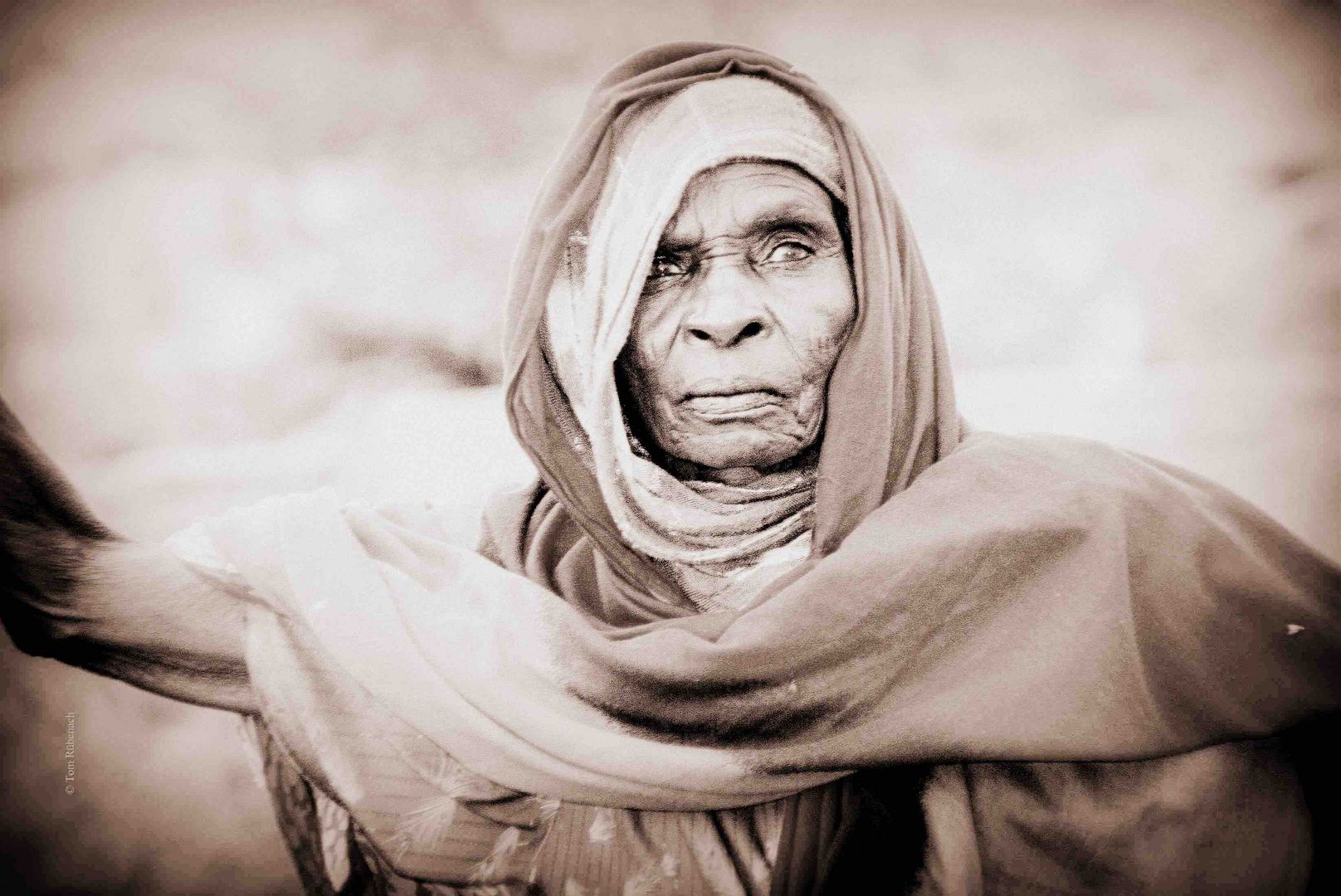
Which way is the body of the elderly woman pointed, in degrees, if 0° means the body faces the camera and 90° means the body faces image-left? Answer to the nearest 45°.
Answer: approximately 0°
